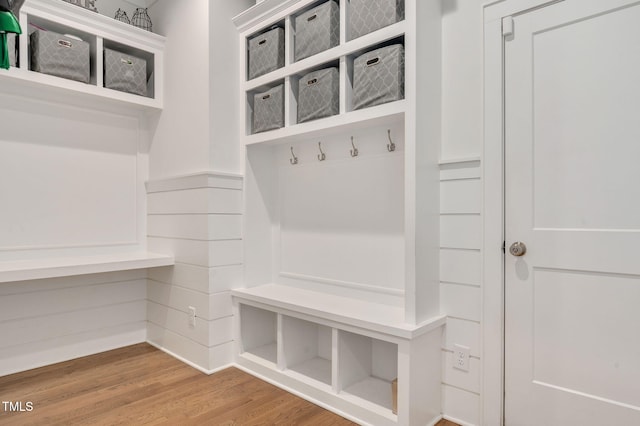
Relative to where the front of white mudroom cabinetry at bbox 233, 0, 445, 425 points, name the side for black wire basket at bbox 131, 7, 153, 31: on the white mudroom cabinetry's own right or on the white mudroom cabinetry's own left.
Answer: on the white mudroom cabinetry's own right

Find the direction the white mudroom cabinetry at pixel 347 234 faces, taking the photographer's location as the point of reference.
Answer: facing the viewer and to the left of the viewer

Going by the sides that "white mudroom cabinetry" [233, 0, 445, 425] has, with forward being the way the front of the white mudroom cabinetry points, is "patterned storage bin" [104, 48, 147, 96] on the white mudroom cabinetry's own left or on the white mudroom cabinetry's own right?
on the white mudroom cabinetry's own right

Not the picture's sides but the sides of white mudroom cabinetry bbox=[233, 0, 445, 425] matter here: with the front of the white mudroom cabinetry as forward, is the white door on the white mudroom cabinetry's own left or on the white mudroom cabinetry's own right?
on the white mudroom cabinetry's own left

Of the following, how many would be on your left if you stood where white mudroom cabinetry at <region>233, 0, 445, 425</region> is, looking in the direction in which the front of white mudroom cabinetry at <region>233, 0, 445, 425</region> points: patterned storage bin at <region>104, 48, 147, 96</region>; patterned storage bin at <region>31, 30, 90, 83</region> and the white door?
1

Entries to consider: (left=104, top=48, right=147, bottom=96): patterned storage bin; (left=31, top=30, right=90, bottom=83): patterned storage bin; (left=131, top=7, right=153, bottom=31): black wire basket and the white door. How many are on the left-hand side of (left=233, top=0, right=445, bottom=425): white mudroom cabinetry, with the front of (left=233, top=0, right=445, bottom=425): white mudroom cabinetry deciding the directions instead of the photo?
1

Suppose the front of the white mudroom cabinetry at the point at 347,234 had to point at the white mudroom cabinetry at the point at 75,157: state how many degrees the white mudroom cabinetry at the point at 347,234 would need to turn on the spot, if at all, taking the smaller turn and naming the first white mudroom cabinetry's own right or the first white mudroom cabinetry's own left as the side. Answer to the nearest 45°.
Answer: approximately 45° to the first white mudroom cabinetry's own right
